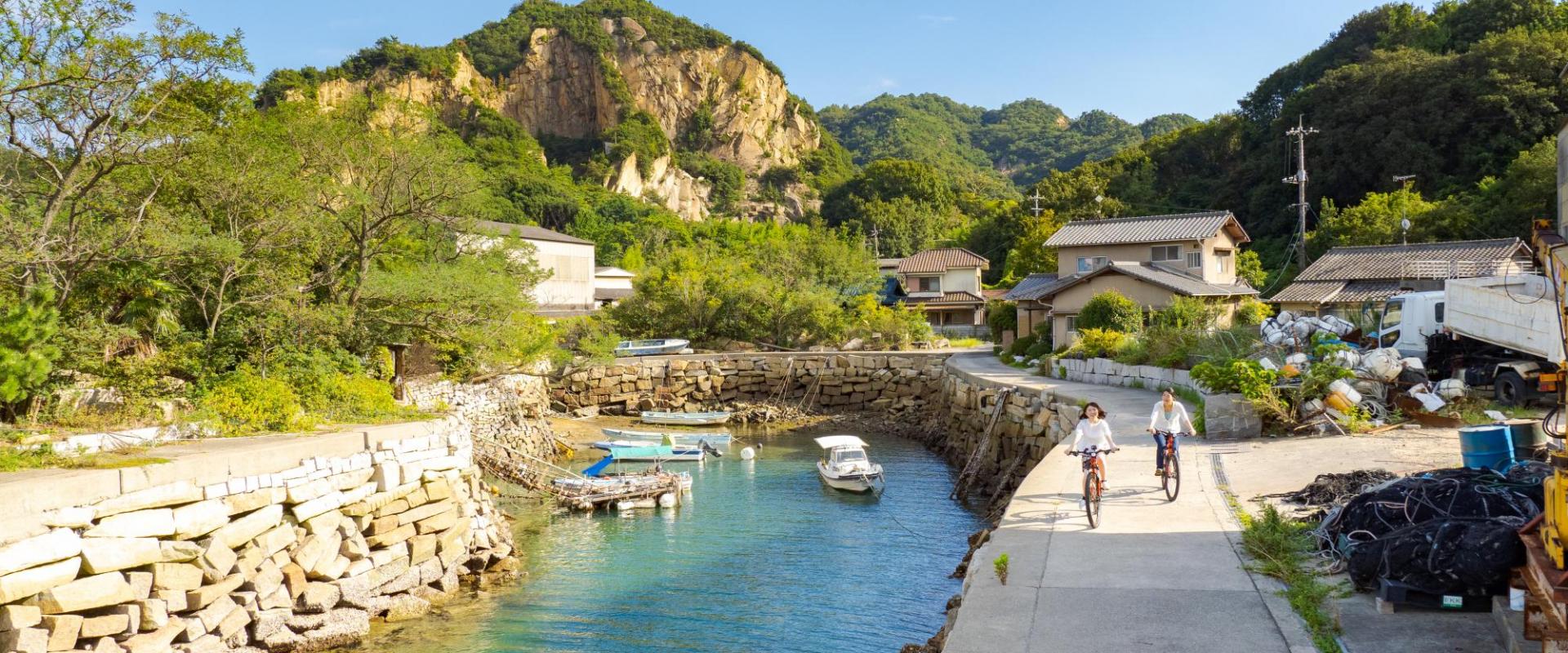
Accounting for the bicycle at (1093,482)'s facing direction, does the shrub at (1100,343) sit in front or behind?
behind

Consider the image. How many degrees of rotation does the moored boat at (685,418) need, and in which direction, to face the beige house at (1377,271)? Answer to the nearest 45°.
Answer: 0° — it already faces it

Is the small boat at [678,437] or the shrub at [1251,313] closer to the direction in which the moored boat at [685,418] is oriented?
the shrub

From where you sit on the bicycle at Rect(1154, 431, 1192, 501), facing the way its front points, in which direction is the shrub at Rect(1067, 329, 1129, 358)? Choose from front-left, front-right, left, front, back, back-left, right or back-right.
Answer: back

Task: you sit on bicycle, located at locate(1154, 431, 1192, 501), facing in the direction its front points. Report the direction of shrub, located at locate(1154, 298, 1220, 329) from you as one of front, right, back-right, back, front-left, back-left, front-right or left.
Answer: back

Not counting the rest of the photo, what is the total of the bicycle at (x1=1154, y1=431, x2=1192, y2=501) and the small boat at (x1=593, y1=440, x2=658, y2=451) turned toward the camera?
1

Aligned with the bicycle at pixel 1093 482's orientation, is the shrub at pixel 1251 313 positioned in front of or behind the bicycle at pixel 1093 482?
behind

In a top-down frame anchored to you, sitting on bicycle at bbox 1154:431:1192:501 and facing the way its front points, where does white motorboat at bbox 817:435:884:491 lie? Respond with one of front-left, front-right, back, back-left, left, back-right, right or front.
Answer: back-right

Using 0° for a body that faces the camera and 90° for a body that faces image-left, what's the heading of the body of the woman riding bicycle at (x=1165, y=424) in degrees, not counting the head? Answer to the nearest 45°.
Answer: approximately 0°

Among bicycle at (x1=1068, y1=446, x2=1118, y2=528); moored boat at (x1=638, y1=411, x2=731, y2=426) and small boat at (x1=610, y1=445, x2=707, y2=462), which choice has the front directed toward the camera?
the bicycle

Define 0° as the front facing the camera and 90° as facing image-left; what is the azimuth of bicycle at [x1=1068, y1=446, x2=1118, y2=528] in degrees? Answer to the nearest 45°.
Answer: approximately 0°
